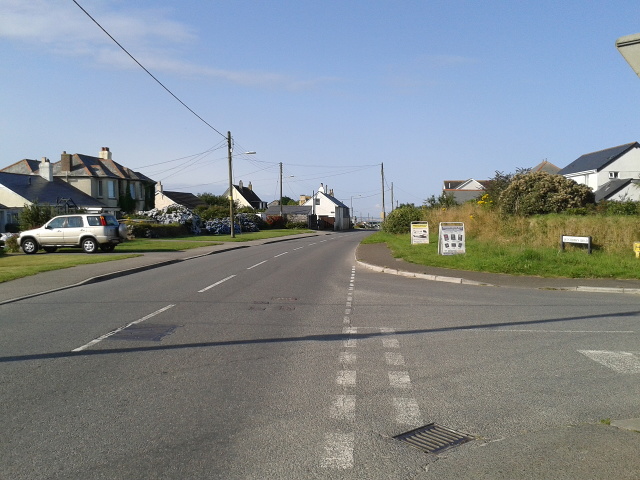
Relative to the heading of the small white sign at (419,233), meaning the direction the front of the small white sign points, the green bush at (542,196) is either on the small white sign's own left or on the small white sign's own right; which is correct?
on the small white sign's own left

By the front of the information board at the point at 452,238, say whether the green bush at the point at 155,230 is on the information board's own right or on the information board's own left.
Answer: on the information board's own right

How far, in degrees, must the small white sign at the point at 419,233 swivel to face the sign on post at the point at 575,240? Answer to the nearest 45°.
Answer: approximately 45° to its left

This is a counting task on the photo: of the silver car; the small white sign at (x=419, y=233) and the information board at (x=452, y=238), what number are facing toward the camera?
2

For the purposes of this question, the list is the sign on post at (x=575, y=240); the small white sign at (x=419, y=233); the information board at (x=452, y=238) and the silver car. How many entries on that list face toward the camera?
3

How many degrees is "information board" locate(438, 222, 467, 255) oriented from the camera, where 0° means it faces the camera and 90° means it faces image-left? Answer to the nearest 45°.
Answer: approximately 0°

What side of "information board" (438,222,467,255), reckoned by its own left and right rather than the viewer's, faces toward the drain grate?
front

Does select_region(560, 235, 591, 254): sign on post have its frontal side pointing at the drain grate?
yes

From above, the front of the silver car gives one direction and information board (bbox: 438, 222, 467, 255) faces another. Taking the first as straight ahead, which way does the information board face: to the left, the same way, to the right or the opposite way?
to the left

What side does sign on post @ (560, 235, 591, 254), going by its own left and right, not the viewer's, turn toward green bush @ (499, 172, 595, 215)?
back

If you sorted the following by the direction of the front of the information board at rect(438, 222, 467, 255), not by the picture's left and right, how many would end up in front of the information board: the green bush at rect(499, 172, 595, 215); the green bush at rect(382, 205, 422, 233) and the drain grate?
1

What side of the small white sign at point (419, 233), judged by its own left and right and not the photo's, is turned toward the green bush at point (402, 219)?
back

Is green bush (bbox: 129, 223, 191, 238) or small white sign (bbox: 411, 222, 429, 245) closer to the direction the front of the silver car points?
the green bush

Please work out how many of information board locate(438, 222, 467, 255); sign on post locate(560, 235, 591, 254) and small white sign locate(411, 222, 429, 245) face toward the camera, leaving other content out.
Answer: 3
